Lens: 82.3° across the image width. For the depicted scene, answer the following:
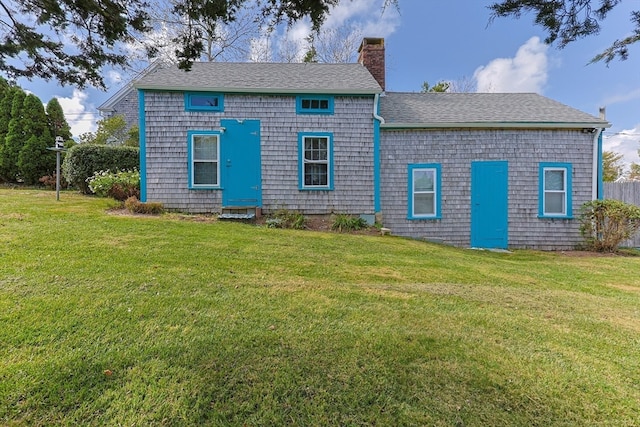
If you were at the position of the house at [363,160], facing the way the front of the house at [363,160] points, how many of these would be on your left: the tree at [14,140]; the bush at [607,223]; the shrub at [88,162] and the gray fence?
2

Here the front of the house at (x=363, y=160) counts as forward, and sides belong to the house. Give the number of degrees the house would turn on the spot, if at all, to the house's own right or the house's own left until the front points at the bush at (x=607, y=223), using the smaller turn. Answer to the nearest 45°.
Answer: approximately 90° to the house's own left

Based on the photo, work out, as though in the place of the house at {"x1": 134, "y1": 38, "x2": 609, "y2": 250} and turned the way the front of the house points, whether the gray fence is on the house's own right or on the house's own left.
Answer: on the house's own left

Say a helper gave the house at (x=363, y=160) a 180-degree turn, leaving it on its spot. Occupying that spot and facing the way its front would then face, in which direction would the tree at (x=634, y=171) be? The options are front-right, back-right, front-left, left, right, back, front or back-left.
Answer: front-right

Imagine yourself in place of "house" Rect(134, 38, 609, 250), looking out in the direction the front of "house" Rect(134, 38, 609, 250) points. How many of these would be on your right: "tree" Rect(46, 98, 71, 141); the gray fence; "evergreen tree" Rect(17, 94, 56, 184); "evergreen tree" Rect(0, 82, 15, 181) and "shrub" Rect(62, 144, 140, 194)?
4

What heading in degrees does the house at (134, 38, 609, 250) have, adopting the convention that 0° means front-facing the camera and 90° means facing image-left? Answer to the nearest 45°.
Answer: approximately 0°

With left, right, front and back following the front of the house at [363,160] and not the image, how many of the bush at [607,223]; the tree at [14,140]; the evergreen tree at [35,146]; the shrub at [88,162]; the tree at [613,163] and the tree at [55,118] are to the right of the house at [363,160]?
4

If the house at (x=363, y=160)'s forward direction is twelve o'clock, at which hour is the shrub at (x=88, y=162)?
The shrub is roughly at 3 o'clock from the house.

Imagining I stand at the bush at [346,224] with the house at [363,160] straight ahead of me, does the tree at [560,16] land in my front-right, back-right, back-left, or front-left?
back-right

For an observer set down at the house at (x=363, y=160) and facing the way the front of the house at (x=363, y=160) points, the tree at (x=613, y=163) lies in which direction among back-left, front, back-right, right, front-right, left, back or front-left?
back-left

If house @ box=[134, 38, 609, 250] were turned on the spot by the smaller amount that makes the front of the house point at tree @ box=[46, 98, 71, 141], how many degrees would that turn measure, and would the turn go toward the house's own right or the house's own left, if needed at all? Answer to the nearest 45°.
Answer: approximately 90° to the house's own right

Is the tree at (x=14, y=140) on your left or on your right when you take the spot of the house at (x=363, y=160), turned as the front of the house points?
on your right

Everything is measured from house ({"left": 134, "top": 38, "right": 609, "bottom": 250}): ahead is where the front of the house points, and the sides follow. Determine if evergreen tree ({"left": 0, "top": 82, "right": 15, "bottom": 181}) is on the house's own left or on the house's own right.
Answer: on the house's own right

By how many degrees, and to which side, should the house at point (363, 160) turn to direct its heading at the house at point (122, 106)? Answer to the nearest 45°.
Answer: approximately 135° to its right
